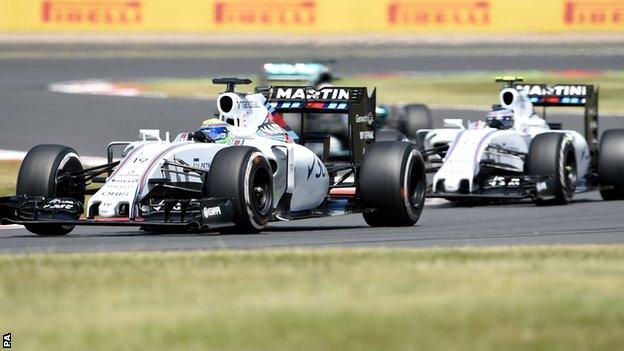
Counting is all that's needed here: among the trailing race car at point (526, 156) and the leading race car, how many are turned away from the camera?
0

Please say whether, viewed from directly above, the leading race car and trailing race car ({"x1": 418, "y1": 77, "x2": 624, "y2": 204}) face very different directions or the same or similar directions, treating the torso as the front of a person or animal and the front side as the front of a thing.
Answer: same or similar directions

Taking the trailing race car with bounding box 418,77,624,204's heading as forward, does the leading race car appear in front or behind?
in front

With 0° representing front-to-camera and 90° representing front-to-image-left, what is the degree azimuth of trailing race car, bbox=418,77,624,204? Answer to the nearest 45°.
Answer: approximately 45°

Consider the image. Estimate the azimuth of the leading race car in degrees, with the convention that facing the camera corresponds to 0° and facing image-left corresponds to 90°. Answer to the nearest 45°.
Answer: approximately 45°

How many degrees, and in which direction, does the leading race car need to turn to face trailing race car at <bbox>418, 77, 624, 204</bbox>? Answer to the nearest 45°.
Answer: approximately 180°
